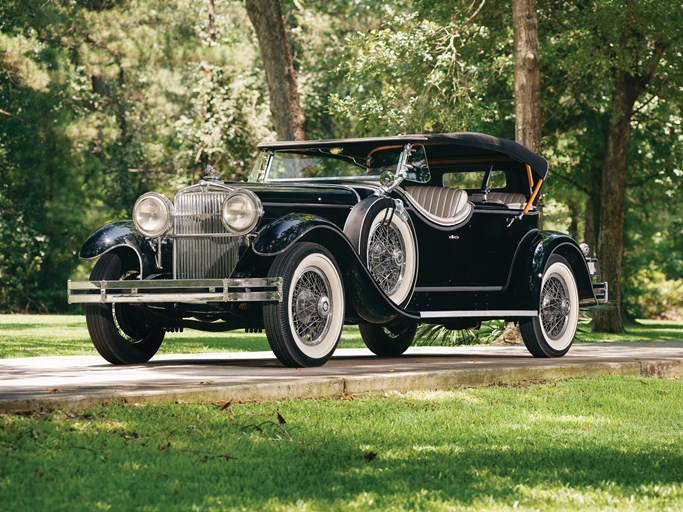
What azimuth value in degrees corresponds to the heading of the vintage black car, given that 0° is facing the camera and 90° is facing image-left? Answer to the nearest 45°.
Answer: approximately 45°

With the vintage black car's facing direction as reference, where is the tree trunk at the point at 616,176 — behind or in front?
behind

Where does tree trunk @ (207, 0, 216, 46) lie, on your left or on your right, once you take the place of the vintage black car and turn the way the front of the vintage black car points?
on your right
